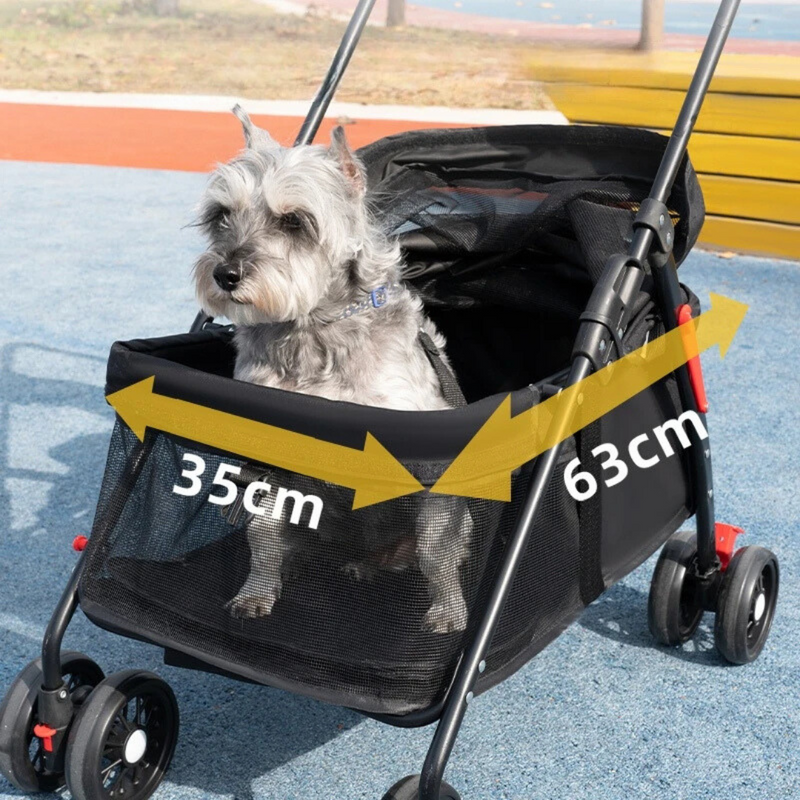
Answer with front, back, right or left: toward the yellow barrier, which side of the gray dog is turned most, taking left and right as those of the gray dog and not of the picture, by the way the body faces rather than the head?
back

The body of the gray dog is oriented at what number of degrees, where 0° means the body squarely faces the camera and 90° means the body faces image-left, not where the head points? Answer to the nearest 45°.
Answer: approximately 45°

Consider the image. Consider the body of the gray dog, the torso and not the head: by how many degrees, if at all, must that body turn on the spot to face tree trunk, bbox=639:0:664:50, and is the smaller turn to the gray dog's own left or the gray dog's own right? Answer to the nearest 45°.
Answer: approximately 135° to the gray dog's own right

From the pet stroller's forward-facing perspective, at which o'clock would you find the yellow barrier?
The yellow barrier is roughly at 5 o'clock from the pet stroller.

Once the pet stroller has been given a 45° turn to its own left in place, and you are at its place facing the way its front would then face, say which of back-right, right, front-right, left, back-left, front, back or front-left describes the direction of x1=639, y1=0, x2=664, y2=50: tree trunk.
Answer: back

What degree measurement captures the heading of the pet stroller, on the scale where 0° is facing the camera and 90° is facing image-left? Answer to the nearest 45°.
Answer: approximately 45°
